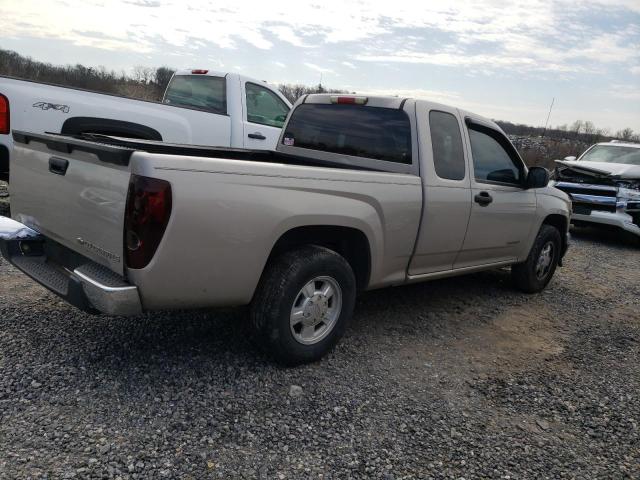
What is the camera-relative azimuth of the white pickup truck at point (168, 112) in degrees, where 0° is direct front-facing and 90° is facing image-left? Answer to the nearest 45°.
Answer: approximately 225°

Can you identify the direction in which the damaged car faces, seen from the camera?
facing the viewer and to the left of the viewer

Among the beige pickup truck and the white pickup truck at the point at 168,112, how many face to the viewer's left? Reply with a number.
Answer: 0

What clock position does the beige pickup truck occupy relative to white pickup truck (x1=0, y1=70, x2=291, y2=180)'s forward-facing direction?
The beige pickup truck is roughly at 4 o'clock from the white pickup truck.

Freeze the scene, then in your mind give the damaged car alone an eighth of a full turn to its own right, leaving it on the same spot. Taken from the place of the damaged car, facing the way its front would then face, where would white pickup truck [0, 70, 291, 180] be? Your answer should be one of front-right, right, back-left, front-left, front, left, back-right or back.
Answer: front-left

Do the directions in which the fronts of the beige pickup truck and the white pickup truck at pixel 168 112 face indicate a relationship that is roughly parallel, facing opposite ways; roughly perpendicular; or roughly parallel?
roughly parallel

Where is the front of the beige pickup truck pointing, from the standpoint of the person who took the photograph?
facing away from the viewer and to the right of the viewer

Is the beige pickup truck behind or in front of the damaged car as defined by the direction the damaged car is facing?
in front

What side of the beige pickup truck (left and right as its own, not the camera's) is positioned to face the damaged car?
front
